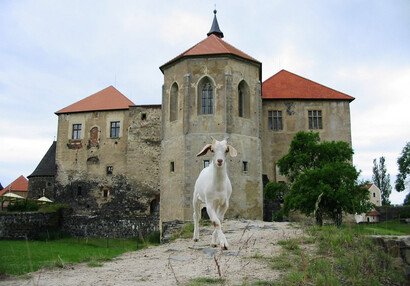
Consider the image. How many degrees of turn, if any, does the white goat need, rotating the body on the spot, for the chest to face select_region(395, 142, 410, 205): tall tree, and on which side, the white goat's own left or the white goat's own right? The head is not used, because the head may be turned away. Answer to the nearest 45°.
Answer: approximately 135° to the white goat's own left

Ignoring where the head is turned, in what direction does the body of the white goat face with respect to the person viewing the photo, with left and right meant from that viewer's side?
facing the viewer

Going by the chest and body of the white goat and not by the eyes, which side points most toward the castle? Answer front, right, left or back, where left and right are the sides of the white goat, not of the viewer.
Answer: back

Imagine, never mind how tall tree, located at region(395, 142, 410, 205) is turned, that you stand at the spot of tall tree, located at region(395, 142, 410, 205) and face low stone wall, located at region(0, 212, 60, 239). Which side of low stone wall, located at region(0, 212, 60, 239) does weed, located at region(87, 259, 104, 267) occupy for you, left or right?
left

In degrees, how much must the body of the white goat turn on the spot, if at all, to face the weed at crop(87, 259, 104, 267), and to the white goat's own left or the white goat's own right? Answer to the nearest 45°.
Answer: approximately 45° to the white goat's own right

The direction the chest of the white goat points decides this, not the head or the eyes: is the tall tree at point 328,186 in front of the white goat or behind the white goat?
behind

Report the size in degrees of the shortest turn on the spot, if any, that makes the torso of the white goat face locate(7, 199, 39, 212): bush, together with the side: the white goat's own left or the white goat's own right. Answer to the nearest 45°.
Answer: approximately 135° to the white goat's own right

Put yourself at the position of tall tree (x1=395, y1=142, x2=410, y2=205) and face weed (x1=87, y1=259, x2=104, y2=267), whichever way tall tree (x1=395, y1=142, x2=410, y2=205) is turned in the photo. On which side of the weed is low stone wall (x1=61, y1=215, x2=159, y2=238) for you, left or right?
right

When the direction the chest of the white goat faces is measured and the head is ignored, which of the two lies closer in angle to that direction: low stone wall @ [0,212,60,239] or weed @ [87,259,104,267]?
the weed

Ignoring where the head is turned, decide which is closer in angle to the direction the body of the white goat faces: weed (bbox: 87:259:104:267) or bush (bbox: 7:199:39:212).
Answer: the weed
